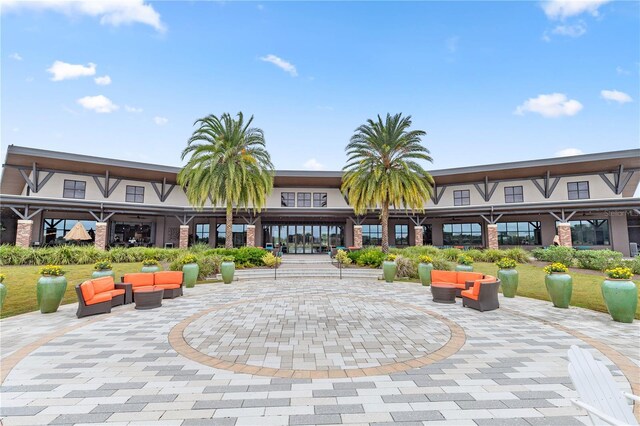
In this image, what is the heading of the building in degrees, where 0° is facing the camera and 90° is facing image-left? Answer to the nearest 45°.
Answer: approximately 0°

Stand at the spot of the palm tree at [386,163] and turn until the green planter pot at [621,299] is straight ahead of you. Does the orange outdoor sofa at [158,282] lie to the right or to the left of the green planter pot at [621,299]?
right
